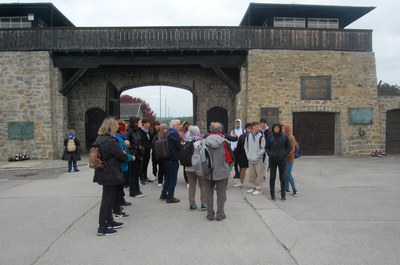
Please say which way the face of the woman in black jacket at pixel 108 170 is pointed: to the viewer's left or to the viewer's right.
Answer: to the viewer's right

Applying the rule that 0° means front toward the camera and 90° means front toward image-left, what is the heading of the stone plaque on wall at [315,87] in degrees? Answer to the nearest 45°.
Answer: approximately 0°

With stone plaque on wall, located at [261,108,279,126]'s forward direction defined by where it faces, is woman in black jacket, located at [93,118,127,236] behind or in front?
in front

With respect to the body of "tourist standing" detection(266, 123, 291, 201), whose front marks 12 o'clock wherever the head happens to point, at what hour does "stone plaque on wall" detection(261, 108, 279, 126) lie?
The stone plaque on wall is roughly at 6 o'clock from the tourist standing.

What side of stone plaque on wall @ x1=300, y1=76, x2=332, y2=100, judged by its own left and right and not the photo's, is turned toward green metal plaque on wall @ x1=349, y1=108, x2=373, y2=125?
left

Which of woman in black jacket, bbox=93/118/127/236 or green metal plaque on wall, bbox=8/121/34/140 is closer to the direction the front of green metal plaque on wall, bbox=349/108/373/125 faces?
the woman in black jacket

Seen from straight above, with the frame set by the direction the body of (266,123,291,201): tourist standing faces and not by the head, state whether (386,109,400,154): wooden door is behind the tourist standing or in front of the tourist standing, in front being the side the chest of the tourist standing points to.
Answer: behind

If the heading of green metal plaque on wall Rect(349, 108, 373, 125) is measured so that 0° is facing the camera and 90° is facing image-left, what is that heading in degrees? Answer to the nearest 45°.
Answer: approximately 0°

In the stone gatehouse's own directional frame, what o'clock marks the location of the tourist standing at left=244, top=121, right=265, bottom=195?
The tourist standing is roughly at 12 o'clock from the stone gatehouse.

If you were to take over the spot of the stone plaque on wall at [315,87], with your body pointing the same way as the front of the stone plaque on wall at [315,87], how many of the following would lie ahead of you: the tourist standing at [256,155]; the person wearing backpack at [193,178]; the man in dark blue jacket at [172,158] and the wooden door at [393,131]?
3
